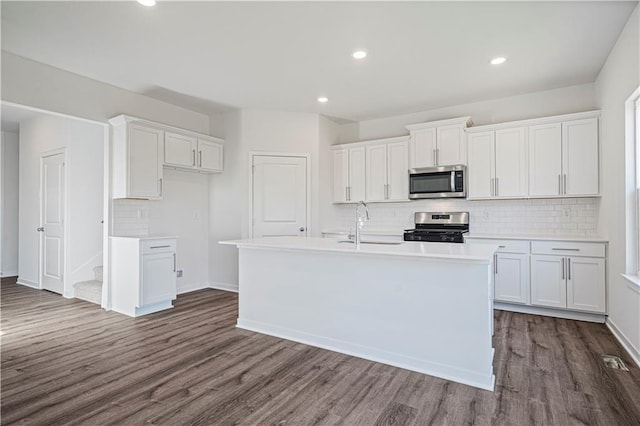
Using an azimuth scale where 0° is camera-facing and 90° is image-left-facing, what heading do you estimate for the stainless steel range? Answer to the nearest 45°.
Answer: approximately 0°

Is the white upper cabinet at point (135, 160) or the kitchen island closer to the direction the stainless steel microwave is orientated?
the kitchen island

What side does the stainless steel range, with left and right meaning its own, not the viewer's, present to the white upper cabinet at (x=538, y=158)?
left

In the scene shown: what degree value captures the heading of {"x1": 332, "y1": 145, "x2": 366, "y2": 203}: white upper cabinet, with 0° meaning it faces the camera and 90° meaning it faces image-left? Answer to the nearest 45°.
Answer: approximately 0°

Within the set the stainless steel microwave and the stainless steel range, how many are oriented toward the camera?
2
